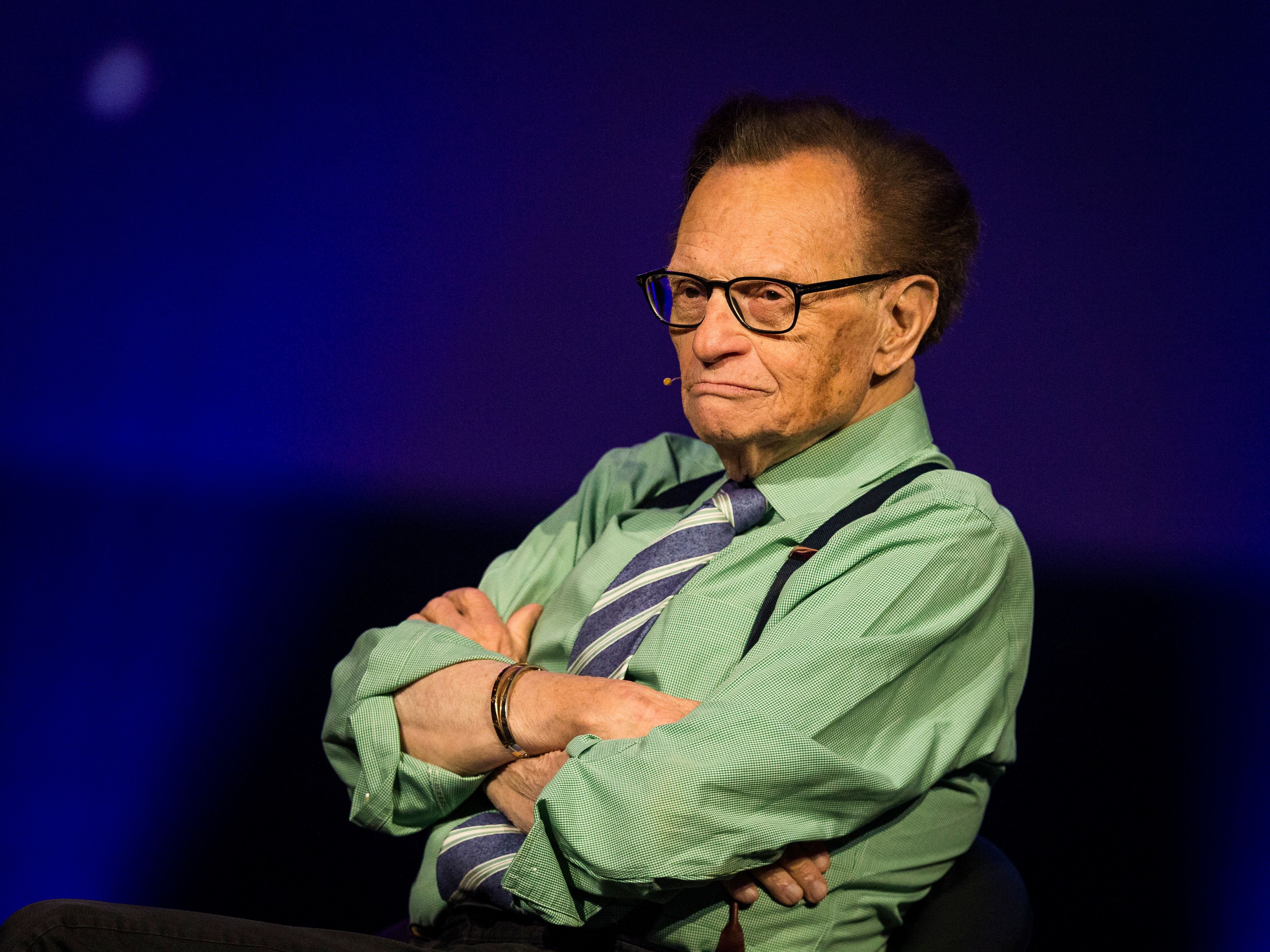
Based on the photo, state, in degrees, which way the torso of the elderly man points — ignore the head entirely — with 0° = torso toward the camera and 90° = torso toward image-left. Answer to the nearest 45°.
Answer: approximately 45°
